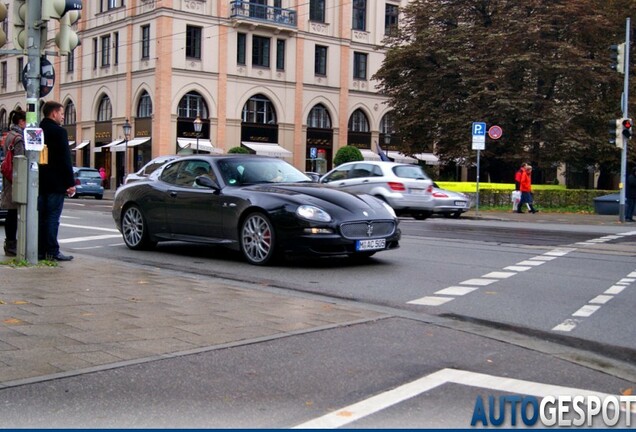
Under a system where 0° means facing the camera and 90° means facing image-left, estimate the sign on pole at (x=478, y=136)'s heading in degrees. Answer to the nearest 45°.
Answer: approximately 0°

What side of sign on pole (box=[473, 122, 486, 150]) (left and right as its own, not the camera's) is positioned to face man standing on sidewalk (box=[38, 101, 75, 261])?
front

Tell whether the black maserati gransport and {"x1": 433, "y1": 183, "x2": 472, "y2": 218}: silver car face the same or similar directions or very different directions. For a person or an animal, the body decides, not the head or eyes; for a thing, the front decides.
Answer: very different directions

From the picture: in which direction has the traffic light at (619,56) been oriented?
to the viewer's left

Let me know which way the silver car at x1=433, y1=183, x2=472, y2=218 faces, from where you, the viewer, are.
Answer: facing away from the viewer and to the left of the viewer

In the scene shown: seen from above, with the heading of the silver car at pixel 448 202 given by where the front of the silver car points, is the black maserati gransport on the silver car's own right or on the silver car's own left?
on the silver car's own left

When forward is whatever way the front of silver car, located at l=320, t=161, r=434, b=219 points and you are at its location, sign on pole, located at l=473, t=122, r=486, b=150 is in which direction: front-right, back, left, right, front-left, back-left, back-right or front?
right

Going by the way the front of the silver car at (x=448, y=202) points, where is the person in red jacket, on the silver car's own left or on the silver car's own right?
on the silver car's own right

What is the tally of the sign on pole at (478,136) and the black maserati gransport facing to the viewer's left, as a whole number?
0

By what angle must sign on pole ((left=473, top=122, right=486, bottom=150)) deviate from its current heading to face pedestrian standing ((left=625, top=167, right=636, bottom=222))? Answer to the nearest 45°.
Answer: approximately 90° to its left

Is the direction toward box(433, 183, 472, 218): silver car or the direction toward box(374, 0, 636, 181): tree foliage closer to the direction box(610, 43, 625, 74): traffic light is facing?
the silver car

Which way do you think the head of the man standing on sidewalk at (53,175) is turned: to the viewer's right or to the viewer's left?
to the viewer's right

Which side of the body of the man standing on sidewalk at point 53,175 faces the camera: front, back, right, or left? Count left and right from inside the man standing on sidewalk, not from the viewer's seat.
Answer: right

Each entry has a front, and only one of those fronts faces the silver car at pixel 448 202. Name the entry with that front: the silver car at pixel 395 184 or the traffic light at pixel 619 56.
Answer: the traffic light
